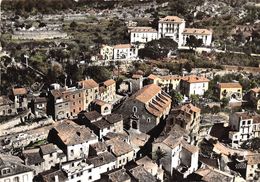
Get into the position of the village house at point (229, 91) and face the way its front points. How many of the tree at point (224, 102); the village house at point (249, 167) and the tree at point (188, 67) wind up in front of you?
2

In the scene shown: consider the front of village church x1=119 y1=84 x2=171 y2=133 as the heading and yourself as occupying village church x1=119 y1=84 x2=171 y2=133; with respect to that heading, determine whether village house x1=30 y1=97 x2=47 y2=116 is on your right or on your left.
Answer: on your right

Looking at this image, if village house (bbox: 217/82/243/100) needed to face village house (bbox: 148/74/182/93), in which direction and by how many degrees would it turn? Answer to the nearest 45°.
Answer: approximately 90° to its right

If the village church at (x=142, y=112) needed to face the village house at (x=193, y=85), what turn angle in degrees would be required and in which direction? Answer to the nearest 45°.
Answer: approximately 180°

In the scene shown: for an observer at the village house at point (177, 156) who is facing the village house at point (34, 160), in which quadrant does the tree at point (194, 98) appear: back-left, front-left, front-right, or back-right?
back-right

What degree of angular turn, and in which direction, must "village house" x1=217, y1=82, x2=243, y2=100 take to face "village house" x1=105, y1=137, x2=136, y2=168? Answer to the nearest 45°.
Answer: approximately 45° to its right

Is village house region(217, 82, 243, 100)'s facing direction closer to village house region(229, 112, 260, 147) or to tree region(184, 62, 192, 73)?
the village house

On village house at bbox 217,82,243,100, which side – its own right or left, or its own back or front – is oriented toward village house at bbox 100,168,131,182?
front

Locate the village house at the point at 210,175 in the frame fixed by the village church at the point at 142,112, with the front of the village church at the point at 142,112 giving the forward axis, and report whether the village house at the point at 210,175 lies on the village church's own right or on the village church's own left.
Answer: on the village church's own left

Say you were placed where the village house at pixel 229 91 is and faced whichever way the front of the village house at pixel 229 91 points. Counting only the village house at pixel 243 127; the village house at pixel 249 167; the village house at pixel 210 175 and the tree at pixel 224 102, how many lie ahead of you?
4

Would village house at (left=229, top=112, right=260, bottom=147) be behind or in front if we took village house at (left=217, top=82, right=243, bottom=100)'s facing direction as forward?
in front

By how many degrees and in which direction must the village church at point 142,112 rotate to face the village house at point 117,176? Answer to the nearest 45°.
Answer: approximately 45° to its left

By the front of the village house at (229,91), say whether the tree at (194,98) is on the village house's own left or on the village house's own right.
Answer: on the village house's own right

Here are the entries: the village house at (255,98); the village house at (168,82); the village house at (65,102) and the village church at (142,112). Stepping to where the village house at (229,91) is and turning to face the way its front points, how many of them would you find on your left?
1

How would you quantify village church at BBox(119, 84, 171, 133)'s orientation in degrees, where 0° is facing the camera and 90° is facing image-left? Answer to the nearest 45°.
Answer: approximately 45°

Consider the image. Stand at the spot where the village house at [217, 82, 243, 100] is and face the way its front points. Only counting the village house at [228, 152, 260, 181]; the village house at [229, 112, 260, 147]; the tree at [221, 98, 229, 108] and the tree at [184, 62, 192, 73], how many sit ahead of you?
3

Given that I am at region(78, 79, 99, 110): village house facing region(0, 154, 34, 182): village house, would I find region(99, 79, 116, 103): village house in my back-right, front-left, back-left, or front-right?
back-left

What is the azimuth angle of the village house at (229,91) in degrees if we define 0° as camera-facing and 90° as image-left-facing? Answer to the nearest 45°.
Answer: approximately 0°

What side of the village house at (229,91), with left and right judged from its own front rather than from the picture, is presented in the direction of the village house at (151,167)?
front
